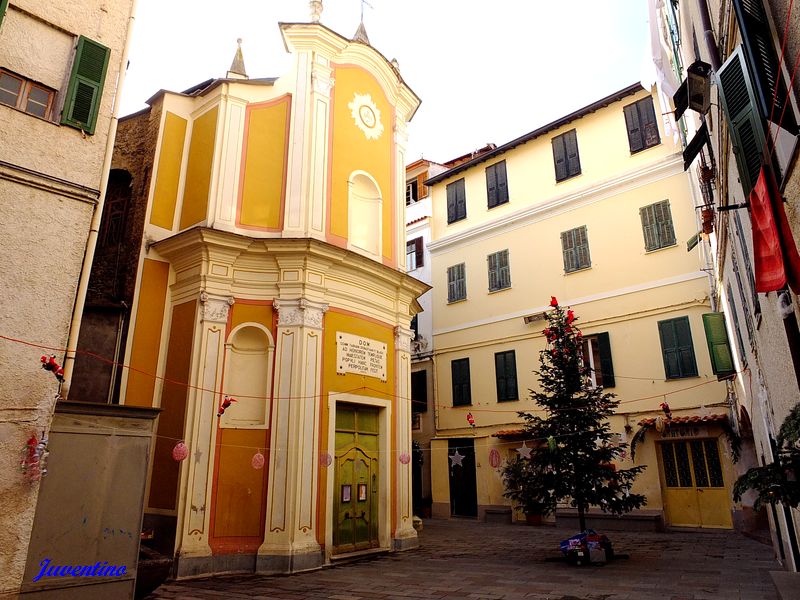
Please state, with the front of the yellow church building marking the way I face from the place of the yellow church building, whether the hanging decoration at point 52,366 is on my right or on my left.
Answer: on my right

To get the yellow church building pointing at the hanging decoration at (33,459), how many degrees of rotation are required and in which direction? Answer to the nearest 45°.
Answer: approximately 90° to its right

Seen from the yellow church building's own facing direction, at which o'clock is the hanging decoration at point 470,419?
The hanging decoration is roughly at 9 o'clock from the yellow church building.

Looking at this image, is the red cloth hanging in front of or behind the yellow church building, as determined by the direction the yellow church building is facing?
in front

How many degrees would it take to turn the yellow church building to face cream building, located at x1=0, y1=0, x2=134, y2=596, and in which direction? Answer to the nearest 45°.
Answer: approximately 90° to its right

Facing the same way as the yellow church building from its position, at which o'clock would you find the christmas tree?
The christmas tree is roughly at 11 o'clock from the yellow church building.

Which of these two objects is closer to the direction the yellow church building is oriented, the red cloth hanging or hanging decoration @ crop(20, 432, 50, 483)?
the red cloth hanging

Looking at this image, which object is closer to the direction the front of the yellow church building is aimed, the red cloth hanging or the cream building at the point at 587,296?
the red cloth hanging

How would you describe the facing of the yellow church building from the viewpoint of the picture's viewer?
facing the viewer and to the right of the viewer

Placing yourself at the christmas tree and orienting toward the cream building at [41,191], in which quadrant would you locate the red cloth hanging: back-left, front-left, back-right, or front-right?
front-left

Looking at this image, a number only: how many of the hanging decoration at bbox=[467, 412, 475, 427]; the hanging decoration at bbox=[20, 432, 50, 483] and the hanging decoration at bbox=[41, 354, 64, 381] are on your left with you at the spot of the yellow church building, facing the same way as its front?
1
